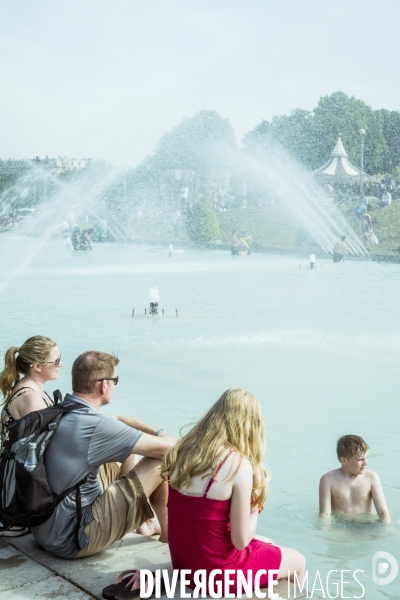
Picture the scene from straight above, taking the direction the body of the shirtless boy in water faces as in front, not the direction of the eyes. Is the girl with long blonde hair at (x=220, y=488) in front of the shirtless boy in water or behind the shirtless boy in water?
in front

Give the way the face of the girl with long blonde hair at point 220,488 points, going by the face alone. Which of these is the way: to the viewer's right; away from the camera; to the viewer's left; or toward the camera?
away from the camera

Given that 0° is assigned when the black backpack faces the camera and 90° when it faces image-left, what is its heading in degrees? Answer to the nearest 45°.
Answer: approximately 90°

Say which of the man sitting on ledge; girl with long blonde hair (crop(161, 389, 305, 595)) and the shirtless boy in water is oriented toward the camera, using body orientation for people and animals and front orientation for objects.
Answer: the shirtless boy in water

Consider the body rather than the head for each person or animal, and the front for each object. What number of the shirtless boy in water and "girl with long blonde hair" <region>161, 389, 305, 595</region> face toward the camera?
1

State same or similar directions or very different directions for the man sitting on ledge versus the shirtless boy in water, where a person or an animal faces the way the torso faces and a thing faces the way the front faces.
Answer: very different directions

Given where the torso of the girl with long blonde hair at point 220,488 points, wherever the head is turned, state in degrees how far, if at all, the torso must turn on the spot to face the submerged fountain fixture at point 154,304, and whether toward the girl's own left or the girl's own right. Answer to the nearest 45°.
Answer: approximately 45° to the girl's own left

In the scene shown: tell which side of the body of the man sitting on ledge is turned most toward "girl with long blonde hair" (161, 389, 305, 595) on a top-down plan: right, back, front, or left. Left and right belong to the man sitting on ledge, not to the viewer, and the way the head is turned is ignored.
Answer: right

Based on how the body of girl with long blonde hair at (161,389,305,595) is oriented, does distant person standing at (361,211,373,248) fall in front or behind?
in front

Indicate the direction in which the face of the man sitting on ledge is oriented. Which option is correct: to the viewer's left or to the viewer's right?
to the viewer's right

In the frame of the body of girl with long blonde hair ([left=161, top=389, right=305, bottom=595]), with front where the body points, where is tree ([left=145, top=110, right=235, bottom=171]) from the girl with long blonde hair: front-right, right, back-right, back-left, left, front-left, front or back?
front-left

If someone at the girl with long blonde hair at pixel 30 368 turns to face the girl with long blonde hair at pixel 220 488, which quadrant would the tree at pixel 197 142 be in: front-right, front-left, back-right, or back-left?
back-left

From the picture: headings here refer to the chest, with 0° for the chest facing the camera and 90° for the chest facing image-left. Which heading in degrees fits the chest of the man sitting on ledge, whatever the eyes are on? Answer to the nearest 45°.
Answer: approximately 225°
